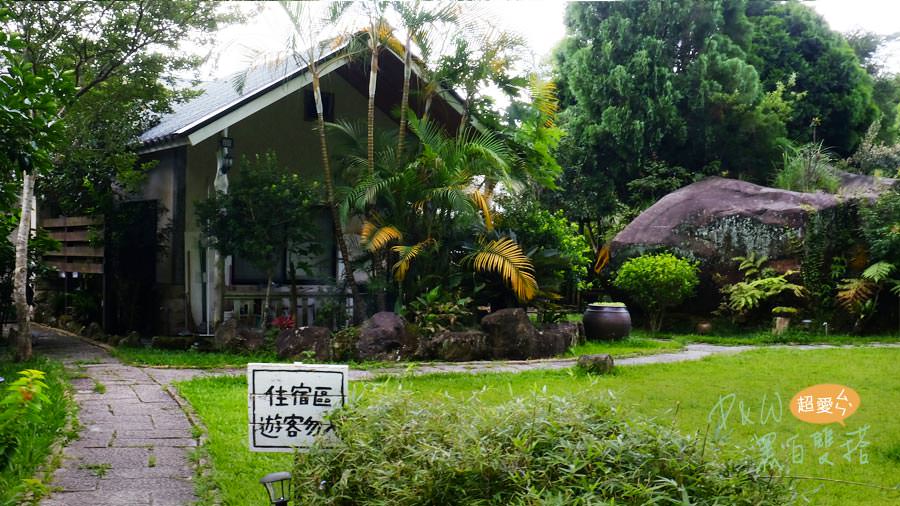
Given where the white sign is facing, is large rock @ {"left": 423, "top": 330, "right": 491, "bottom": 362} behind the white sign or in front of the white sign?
behind

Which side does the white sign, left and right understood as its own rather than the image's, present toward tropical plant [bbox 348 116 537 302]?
back

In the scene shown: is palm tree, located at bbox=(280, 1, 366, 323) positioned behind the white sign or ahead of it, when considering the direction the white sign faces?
behind

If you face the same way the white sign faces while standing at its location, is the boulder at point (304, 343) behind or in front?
behind

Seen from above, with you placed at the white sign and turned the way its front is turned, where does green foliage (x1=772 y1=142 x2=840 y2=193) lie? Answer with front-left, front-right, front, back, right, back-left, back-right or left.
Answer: back-left

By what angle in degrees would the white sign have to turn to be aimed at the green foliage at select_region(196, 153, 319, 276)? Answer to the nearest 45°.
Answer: approximately 180°

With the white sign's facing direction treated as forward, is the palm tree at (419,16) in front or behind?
behind

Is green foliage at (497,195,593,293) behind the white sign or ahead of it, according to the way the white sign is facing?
behind

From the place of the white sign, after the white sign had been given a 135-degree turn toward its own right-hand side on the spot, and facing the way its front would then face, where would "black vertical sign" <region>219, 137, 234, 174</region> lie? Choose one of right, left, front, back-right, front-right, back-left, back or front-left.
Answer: front-right

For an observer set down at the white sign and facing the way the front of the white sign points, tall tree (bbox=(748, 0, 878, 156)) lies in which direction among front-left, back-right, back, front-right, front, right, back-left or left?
back-left

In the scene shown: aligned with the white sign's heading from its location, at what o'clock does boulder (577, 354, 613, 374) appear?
The boulder is roughly at 7 o'clock from the white sign.

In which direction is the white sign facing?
toward the camera

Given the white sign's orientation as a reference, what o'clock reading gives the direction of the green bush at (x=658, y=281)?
The green bush is roughly at 7 o'clock from the white sign.
